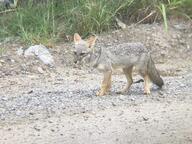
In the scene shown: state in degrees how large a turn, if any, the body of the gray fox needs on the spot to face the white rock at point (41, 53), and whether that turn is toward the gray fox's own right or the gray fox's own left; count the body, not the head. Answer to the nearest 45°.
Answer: approximately 45° to the gray fox's own right

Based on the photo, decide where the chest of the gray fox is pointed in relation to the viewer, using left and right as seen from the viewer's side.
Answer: facing to the left of the viewer
